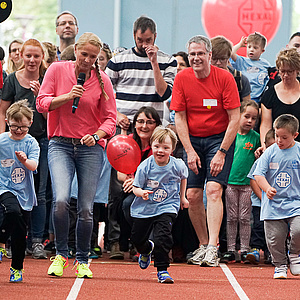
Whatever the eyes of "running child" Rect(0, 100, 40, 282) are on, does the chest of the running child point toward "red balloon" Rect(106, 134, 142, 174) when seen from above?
no

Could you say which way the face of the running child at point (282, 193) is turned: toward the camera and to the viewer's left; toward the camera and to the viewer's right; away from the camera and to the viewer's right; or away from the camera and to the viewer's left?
toward the camera and to the viewer's left

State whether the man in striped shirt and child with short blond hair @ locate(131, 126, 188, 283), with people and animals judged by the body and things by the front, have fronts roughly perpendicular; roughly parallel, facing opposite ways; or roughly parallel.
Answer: roughly parallel

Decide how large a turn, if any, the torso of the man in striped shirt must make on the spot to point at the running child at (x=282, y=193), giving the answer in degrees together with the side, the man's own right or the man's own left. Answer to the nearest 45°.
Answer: approximately 45° to the man's own left

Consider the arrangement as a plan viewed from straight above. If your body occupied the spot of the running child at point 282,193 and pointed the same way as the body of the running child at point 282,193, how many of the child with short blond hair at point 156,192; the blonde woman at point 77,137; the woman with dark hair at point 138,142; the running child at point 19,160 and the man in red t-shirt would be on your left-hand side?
0

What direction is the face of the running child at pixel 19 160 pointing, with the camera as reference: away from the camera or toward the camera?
toward the camera

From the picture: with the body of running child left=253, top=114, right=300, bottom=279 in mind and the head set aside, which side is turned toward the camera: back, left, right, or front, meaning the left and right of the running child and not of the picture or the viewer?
front

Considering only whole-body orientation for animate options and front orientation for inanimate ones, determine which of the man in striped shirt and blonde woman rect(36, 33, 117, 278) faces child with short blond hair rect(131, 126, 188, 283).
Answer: the man in striped shirt

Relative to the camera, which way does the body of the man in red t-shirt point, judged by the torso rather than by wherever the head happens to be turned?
toward the camera

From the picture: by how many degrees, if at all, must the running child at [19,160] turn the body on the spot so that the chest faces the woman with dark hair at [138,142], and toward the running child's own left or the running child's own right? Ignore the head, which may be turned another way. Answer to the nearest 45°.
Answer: approximately 135° to the running child's own left

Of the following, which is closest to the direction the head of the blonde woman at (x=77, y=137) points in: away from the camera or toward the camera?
toward the camera

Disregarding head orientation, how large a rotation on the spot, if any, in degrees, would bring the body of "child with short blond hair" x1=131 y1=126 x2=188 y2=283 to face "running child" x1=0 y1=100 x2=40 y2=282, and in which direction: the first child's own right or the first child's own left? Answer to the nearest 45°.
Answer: approximately 90° to the first child's own right

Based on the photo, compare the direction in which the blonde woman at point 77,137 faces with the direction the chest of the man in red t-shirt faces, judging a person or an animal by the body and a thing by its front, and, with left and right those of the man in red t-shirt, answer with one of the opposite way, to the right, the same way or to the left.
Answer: the same way

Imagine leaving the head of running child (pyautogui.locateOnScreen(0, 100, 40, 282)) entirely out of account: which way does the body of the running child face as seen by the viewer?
toward the camera

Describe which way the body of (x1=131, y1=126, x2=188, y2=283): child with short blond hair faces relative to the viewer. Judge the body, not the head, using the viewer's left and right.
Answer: facing the viewer

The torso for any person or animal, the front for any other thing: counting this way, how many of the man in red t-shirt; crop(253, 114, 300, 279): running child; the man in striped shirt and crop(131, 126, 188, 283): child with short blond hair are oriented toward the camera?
4
